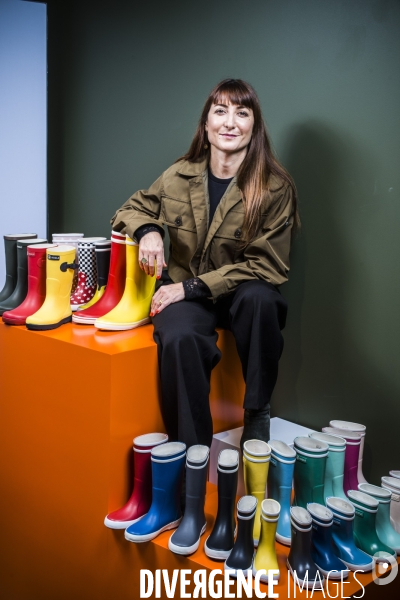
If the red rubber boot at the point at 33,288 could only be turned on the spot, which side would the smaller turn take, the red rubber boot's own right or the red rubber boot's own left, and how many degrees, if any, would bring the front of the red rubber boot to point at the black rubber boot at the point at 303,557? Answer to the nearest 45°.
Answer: approximately 90° to the red rubber boot's own left

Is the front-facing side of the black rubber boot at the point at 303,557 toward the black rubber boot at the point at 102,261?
no

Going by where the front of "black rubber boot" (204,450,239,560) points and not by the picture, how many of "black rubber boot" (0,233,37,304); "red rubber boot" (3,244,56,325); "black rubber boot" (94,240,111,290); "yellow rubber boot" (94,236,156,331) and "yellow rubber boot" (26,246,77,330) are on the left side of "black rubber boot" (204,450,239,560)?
0

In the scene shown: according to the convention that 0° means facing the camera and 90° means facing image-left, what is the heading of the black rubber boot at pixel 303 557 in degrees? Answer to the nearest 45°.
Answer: approximately 315°

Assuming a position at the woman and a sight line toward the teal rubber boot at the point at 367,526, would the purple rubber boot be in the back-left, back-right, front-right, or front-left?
front-left

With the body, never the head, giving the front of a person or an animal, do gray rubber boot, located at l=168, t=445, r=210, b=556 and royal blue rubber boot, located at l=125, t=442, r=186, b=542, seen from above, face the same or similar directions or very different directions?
same or similar directions

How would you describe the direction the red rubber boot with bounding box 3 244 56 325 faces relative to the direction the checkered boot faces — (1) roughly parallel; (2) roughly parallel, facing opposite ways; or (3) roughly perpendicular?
roughly parallel

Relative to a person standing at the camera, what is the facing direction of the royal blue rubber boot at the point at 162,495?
facing the viewer and to the left of the viewer

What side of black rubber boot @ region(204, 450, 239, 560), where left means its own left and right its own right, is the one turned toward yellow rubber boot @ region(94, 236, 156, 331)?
right

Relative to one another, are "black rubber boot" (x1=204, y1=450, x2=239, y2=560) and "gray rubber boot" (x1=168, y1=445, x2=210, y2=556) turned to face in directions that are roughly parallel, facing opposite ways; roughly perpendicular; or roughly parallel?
roughly parallel

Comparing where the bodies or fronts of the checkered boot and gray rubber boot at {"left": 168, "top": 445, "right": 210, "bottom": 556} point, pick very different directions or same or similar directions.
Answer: same or similar directions

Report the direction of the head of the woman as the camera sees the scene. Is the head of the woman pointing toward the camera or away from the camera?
toward the camera

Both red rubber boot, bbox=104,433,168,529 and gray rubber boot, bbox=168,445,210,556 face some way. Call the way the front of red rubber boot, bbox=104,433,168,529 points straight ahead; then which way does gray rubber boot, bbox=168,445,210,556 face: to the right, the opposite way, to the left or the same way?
the same way
